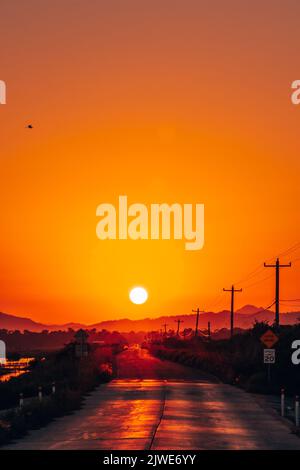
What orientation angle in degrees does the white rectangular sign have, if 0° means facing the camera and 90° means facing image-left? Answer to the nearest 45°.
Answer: approximately 0°
